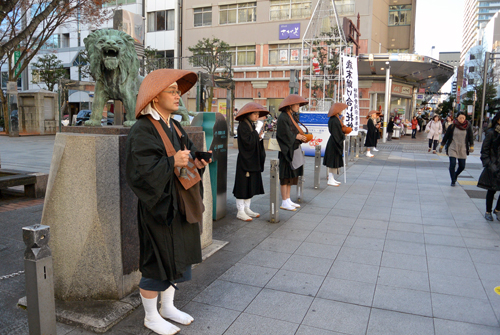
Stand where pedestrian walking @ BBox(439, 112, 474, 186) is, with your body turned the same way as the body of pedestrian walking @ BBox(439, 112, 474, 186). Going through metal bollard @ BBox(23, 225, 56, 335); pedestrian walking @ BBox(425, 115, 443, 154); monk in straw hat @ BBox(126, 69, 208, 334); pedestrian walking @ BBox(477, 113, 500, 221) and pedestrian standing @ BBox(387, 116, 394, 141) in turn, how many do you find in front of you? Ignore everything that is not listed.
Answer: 3

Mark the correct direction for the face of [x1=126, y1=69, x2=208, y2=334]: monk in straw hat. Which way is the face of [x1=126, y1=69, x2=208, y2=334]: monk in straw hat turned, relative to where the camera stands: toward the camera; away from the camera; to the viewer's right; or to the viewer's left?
to the viewer's right

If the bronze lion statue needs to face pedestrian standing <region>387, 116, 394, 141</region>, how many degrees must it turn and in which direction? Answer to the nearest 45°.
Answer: approximately 135° to its left

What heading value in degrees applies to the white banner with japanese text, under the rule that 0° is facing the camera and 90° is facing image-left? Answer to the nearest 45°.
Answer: approximately 0°

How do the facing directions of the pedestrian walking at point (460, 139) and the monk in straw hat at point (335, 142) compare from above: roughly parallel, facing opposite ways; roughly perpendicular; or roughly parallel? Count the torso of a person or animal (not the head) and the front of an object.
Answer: roughly perpendicular

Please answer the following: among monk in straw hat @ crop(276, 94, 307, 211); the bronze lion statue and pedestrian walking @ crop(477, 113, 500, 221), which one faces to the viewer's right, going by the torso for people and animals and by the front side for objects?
the monk in straw hat

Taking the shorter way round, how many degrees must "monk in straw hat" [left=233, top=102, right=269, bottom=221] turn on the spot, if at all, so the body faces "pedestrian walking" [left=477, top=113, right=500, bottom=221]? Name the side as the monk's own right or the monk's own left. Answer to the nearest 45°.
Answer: approximately 45° to the monk's own left
